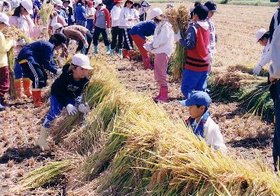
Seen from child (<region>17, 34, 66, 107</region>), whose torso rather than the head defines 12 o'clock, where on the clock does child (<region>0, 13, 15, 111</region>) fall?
child (<region>0, 13, 15, 111</region>) is roughly at 7 o'clock from child (<region>17, 34, 66, 107</region>).

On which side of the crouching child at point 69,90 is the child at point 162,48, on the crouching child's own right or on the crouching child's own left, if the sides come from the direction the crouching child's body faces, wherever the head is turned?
on the crouching child's own left

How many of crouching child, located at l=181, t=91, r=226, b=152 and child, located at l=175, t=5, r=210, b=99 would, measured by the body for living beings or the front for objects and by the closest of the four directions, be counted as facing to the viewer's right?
0

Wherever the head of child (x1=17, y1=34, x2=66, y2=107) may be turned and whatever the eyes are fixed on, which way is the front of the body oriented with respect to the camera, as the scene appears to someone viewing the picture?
to the viewer's right

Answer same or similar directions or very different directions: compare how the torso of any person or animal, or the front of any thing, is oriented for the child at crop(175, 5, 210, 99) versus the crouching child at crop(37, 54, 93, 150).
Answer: very different directions

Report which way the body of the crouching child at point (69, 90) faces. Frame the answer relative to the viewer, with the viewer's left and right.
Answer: facing the viewer and to the right of the viewer

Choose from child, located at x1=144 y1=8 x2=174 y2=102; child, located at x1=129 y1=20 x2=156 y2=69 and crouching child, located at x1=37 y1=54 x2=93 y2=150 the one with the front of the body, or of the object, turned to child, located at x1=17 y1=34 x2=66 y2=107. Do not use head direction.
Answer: child, located at x1=144 y1=8 x2=174 y2=102

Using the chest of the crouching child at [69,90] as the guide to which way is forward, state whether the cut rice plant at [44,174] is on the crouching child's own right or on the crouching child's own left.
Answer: on the crouching child's own right

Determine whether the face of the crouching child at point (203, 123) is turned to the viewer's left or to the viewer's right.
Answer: to the viewer's left
